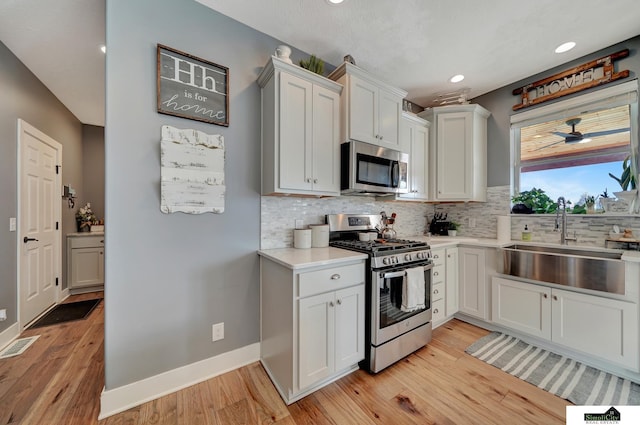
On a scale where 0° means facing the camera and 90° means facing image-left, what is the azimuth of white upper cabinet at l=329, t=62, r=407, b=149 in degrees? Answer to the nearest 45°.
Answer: approximately 315°

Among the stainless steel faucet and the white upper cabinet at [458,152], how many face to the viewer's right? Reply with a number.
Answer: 0

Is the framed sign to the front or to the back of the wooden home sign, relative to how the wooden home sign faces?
to the front

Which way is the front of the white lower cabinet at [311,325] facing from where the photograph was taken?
facing the viewer and to the right of the viewer

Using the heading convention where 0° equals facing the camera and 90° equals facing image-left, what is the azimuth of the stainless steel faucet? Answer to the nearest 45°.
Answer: approximately 45°

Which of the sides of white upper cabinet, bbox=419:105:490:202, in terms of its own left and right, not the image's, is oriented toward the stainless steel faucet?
left

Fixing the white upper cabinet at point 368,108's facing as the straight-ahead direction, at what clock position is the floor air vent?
The floor air vent is roughly at 4 o'clock from the white upper cabinet.

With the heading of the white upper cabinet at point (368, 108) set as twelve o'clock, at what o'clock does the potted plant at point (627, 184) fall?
The potted plant is roughly at 10 o'clock from the white upper cabinet.
